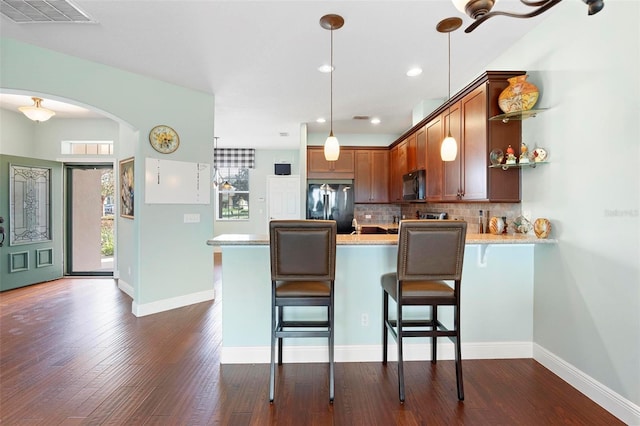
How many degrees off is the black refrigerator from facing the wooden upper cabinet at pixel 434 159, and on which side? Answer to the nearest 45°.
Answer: approximately 45° to its left

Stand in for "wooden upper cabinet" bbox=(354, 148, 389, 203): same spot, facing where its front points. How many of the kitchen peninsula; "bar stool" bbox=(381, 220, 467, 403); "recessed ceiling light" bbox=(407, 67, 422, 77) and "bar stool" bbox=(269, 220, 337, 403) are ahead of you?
4

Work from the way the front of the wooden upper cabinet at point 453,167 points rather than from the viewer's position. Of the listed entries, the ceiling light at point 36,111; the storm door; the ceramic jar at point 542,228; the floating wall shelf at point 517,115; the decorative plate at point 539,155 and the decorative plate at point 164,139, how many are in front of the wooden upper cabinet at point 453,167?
3

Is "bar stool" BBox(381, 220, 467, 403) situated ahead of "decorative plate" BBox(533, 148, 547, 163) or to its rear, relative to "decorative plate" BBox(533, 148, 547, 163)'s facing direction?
ahead

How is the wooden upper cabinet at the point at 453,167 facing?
to the viewer's left

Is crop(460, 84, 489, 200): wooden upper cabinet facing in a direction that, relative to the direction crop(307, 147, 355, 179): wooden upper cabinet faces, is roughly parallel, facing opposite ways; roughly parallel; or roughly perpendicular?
roughly perpendicular

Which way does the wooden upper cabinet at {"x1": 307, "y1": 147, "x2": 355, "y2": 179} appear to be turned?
toward the camera

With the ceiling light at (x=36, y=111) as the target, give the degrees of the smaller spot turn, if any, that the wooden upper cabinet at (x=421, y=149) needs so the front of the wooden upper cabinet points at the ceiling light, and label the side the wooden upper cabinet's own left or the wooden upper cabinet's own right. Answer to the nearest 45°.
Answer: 0° — it already faces it

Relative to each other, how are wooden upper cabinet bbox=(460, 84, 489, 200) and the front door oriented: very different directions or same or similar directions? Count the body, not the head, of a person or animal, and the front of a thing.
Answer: very different directions

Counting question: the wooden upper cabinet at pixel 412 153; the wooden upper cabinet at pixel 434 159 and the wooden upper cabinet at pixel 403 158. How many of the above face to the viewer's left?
3

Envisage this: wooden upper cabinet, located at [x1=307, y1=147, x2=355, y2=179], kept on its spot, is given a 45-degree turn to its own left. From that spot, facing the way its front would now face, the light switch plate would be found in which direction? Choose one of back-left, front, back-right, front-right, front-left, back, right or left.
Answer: right

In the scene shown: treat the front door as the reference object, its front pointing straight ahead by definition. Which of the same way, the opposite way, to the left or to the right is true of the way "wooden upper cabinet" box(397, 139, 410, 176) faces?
the opposite way

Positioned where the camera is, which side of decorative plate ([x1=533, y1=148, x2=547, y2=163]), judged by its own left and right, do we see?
front

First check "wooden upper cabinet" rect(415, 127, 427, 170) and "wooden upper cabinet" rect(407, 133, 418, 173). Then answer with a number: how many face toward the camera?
0

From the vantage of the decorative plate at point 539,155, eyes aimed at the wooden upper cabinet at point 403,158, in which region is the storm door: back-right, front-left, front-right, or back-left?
front-left

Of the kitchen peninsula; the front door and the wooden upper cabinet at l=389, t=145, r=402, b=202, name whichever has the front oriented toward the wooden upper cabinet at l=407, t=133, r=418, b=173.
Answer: the front door
